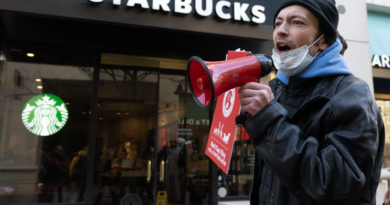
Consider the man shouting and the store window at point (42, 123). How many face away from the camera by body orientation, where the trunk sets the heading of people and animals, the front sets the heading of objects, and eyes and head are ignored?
0

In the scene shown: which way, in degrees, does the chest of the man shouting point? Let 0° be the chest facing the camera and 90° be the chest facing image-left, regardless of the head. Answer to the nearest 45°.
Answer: approximately 45°

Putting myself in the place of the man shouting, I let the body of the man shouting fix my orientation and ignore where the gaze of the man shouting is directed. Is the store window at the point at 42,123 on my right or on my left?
on my right

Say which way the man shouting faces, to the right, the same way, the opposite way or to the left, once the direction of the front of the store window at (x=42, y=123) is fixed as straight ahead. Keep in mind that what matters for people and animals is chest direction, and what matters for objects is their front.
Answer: to the right

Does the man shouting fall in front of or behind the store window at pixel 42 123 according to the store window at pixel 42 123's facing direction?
in front

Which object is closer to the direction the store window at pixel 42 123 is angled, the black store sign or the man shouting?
the man shouting

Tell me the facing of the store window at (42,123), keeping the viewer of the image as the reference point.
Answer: facing the viewer
